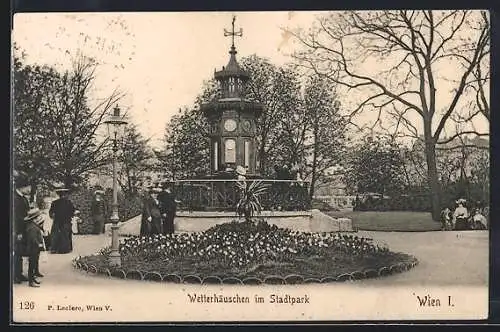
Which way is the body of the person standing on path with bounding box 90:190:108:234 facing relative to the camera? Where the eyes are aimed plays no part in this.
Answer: toward the camera

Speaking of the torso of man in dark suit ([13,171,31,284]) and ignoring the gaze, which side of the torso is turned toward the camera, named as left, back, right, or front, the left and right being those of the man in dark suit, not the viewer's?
right

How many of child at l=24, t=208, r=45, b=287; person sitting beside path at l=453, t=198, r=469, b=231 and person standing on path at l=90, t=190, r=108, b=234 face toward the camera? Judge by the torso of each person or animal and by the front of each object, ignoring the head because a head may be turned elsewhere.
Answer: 2

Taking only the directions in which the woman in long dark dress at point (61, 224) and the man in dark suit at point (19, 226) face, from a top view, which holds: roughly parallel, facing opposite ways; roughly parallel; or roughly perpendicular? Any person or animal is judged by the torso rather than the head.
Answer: roughly perpendicular

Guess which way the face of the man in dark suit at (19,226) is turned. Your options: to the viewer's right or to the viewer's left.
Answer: to the viewer's right

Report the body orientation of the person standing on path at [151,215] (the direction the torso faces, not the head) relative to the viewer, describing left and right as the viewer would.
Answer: facing the viewer and to the right of the viewer

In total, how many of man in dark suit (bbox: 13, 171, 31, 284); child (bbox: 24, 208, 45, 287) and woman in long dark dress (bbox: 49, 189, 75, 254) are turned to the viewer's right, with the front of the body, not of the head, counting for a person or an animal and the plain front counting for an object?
2

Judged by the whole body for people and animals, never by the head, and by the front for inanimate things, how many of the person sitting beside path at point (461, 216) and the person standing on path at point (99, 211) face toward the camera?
2
